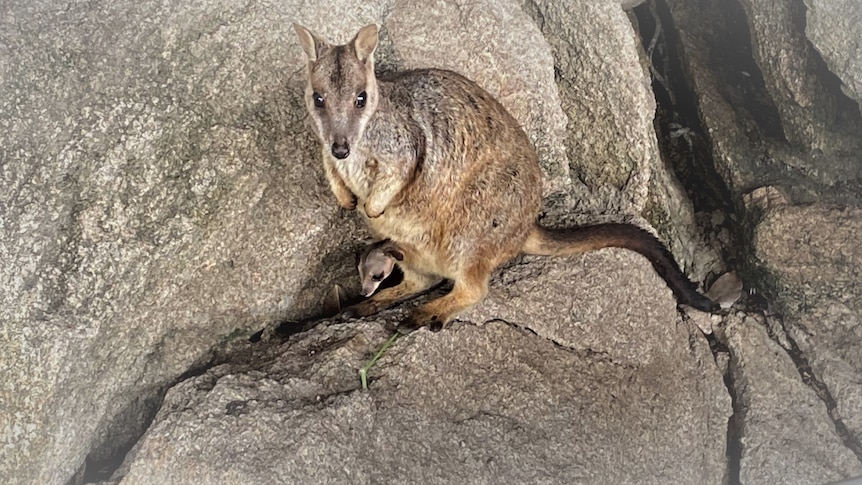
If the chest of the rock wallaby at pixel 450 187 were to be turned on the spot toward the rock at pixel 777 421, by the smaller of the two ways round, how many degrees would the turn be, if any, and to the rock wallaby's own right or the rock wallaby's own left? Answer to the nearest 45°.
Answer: approximately 135° to the rock wallaby's own left

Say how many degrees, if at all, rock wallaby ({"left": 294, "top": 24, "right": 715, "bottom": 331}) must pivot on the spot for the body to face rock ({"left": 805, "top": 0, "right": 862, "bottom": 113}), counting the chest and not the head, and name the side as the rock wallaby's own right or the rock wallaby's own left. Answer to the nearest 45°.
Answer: approximately 135° to the rock wallaby's own left

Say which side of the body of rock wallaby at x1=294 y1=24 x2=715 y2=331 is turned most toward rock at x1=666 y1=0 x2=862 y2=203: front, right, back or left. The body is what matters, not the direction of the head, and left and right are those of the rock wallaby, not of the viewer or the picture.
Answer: back

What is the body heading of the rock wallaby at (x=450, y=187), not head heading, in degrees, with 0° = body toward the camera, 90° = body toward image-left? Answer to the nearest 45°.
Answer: approximately 45°
